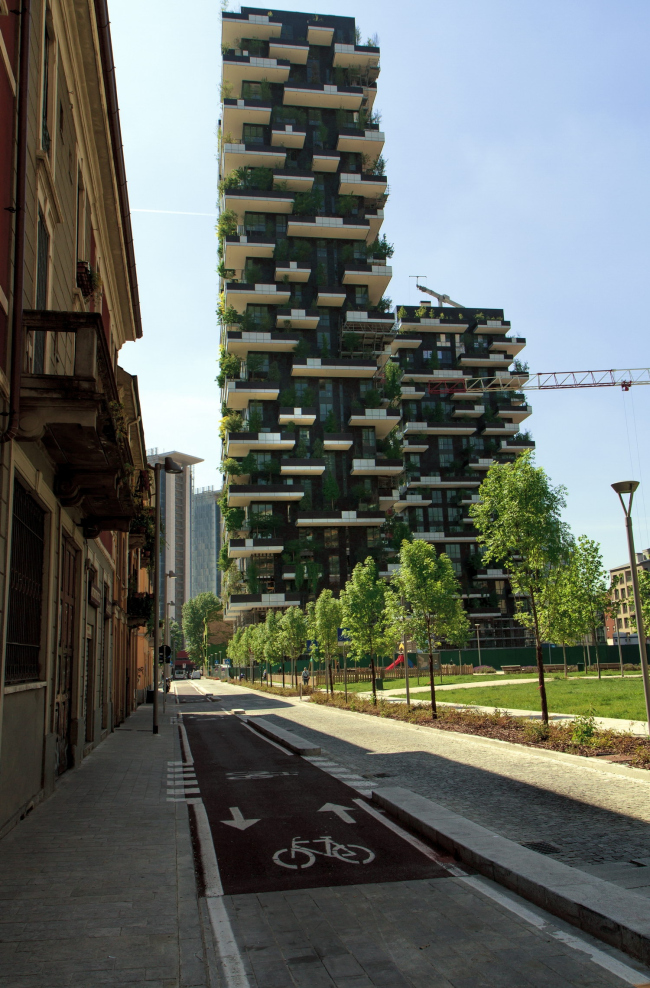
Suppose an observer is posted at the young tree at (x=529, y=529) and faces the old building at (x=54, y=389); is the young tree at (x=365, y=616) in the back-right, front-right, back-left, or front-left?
back-right

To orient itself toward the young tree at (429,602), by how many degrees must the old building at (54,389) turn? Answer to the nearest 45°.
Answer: approximately 45° to its left

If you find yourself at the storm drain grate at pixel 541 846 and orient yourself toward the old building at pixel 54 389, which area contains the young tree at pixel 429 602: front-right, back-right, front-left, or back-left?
front-right

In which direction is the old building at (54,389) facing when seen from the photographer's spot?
facing to the right of the viewer

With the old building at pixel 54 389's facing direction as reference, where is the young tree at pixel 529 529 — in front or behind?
in front

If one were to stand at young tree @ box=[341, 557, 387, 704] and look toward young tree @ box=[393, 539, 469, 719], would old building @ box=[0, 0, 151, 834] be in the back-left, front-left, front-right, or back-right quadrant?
front-right

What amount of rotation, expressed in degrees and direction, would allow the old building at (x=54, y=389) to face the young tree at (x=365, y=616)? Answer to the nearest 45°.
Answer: approximately 45° to its left
